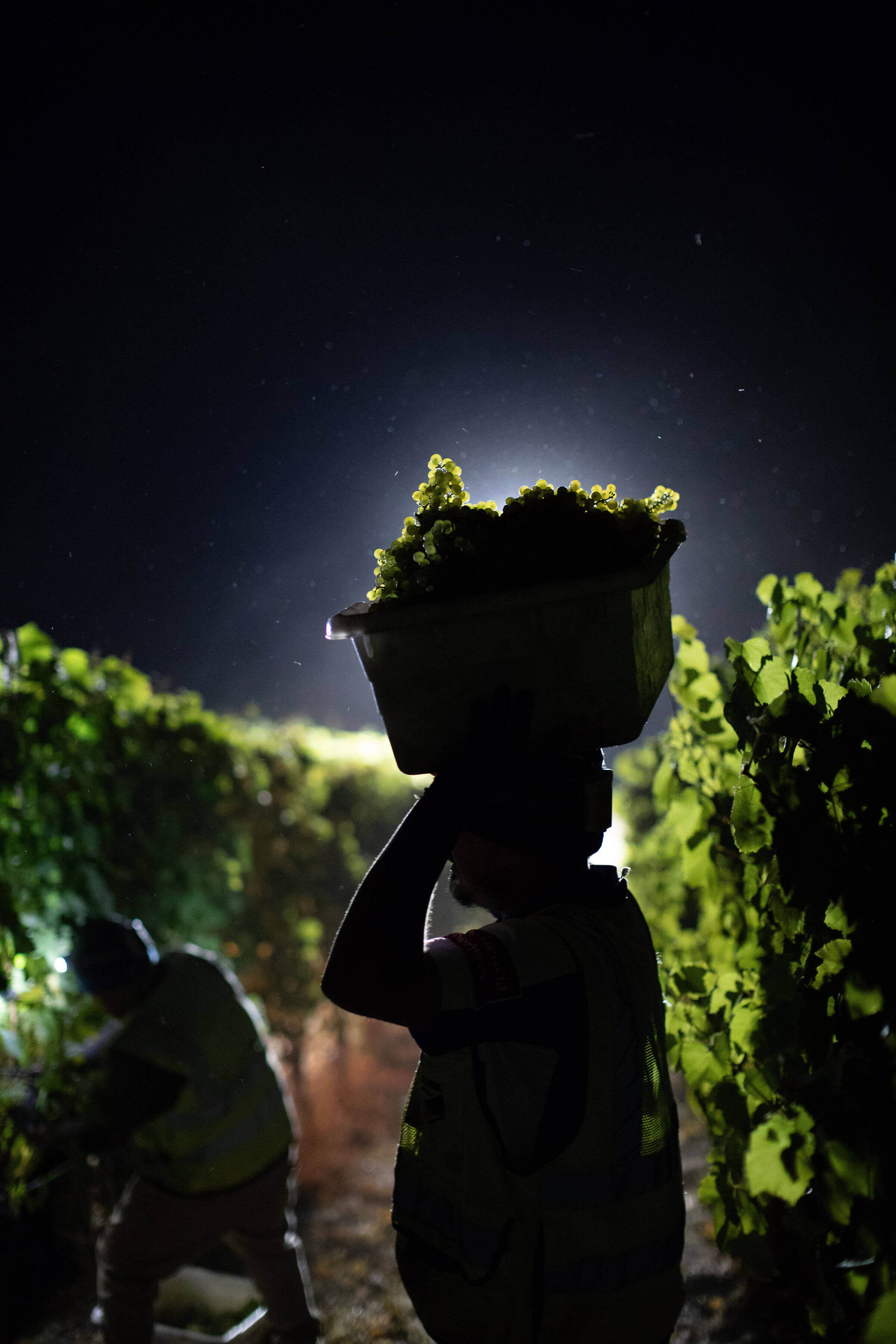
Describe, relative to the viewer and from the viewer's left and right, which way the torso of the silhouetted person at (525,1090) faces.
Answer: facing to the left of the viewer

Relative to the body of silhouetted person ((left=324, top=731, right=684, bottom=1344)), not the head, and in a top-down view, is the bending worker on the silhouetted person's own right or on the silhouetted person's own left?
on the silhouetted person's own right
